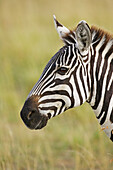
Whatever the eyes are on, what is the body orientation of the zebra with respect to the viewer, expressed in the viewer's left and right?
facing to the left of the viewer
